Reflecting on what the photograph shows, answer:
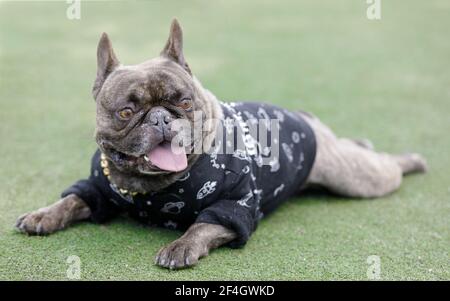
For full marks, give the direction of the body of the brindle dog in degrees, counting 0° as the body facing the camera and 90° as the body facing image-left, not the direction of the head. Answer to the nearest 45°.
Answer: approximately 45°
